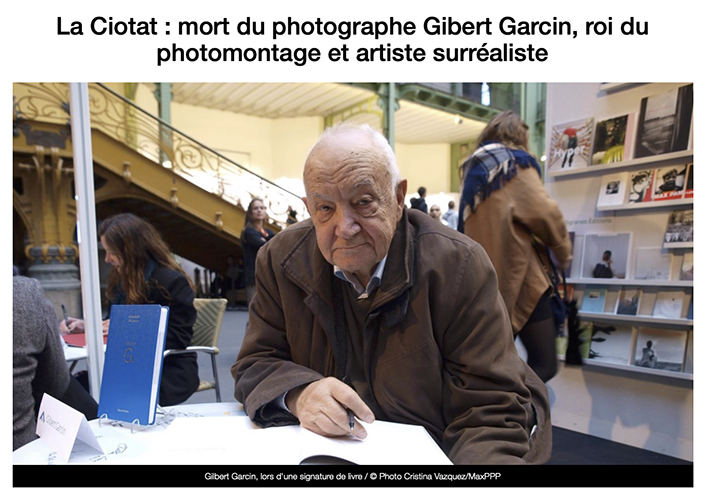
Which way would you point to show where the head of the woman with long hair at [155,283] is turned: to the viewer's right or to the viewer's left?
to the viewer's left

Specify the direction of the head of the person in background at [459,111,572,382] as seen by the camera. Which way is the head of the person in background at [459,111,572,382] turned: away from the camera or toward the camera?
away from the camera

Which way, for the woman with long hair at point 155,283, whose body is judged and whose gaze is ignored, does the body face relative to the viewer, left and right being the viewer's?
facing to the left of the viewer

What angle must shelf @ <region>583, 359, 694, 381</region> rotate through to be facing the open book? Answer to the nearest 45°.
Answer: approximately 45° to its left

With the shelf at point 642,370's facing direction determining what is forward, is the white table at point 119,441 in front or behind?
in front

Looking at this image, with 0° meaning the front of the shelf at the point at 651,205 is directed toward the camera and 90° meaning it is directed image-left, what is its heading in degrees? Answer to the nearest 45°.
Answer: approximately 45°

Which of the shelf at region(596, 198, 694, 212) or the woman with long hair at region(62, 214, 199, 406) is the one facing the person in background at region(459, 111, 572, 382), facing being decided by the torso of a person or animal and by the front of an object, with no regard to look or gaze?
the shelf
